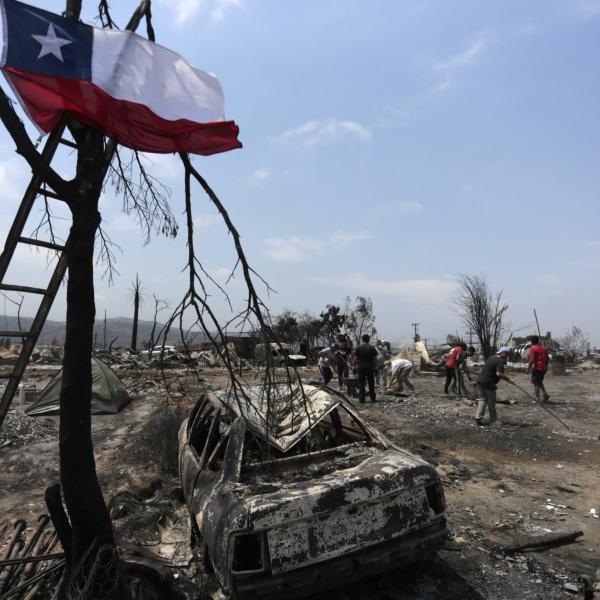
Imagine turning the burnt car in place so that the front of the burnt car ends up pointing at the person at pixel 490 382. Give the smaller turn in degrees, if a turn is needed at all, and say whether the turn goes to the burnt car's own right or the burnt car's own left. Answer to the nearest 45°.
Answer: approximately 90° to the burnt car's own right

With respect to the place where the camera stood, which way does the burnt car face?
facing away from the viewer and to the left of the viewer

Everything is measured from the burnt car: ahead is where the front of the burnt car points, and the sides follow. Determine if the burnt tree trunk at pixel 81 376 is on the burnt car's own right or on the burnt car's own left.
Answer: on the burnt car's own left

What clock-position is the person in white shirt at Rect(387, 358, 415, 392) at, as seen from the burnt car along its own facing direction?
The person in white shirt is roughly at 2 o'clock from the burnt car.

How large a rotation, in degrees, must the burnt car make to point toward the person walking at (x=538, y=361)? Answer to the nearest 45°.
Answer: approximately 90° to its right
